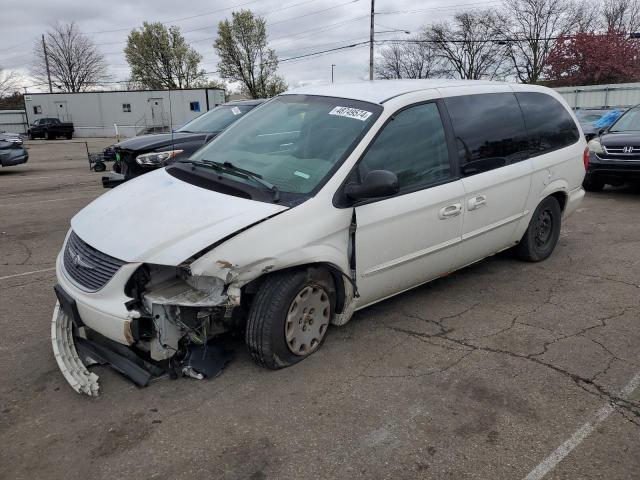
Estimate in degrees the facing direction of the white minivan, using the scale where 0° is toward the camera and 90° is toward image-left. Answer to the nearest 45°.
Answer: approximately 45°

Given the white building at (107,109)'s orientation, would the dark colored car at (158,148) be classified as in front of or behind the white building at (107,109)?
in front

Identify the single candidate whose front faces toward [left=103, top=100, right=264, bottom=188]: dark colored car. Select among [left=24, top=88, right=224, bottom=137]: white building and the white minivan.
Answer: the white building

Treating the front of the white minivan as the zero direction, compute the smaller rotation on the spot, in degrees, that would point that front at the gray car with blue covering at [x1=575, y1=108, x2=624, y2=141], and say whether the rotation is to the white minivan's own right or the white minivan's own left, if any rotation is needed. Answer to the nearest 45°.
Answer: approximately 180°

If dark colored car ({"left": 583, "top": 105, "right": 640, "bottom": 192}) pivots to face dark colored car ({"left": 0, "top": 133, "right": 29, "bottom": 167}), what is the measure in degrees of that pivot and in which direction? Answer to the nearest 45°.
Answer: approximately 45° to its right

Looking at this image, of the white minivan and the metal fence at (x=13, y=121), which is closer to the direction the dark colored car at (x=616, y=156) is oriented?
the white minivan

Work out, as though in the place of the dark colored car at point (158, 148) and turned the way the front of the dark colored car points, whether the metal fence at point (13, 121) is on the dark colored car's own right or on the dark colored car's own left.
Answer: on the dark colored car's own right

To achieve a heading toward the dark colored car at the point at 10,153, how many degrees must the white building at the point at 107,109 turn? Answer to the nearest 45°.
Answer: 0° — it already faces it

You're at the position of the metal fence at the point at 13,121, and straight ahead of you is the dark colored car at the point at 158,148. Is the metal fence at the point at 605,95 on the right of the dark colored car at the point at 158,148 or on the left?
left
